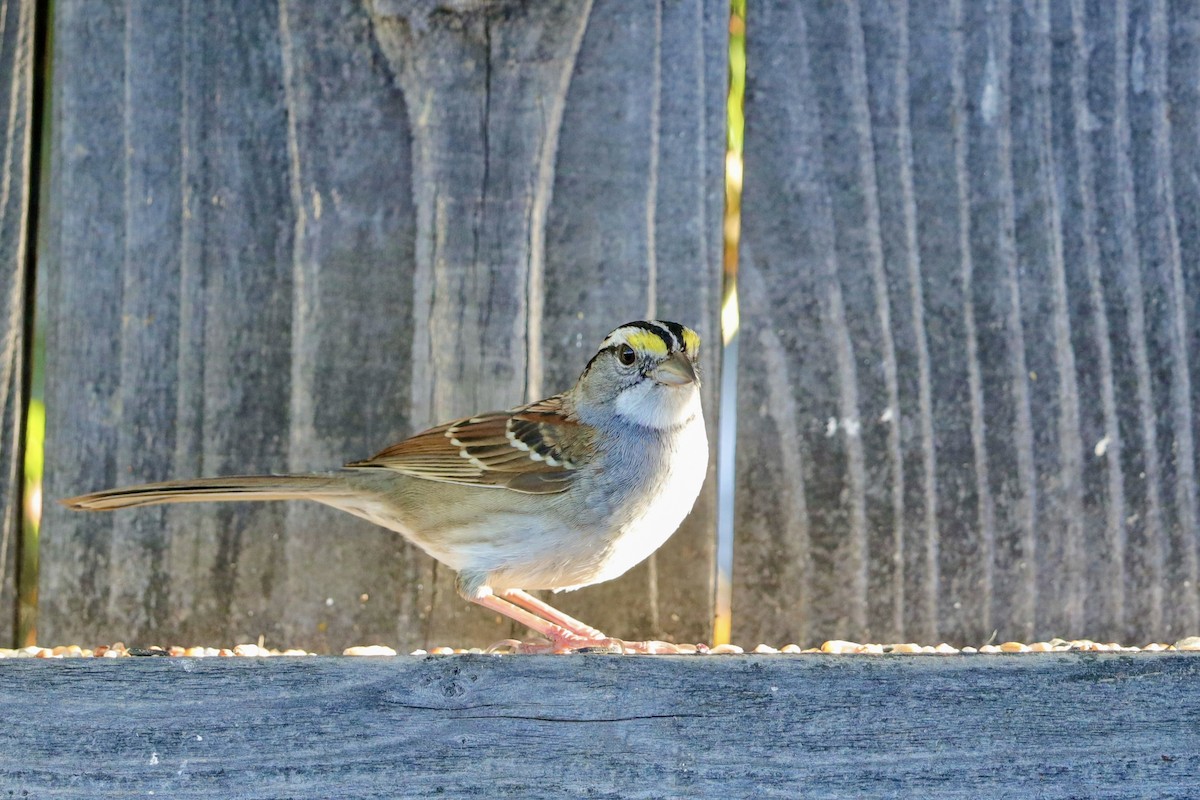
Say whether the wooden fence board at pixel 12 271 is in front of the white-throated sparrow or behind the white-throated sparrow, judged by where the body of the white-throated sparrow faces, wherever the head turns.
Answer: behind

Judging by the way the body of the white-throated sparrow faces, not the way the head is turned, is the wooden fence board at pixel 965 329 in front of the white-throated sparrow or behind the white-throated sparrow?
in front

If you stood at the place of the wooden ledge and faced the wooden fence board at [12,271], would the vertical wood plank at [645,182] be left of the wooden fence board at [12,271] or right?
right

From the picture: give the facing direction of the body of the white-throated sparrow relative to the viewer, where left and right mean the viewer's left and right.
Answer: facing to the right of the viewer
